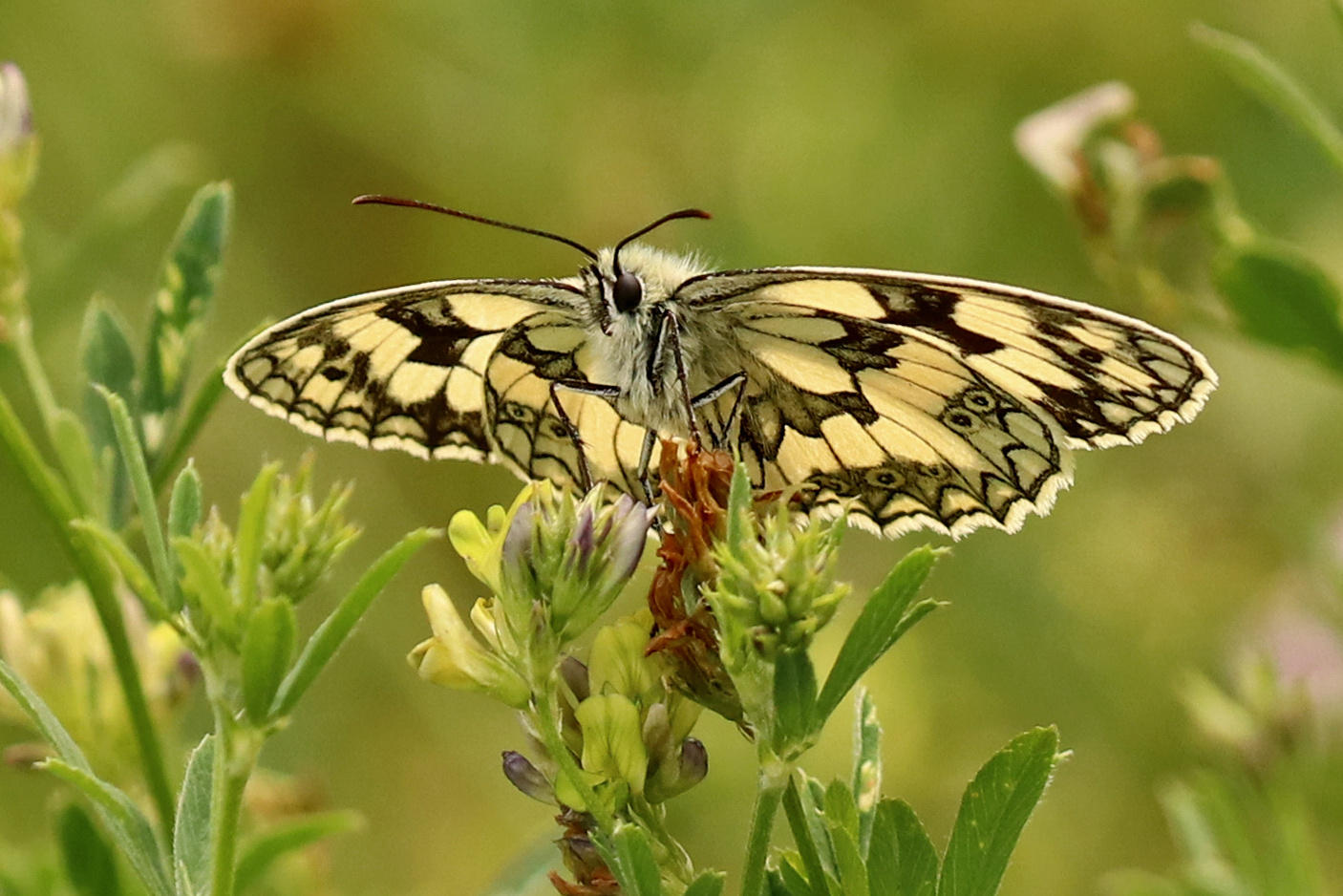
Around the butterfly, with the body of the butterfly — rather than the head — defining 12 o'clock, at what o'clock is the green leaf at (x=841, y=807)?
The green leaf is roughly at 10 o'clock from the butterfly.

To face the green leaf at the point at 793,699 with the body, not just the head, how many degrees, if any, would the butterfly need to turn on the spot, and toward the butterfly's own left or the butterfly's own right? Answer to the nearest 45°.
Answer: approximately 45° to the butterfly's own left

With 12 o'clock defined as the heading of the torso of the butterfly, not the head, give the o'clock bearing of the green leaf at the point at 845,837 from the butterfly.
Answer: The green leaf is roughly at 10 o'clock from the butterfly.

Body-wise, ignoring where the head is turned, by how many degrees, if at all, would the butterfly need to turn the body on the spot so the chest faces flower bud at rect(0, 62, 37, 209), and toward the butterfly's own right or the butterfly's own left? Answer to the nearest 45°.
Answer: approximately 45° to the butterfly's own right

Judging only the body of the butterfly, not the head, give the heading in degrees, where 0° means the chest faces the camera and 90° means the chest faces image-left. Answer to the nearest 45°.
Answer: approximately 45°
